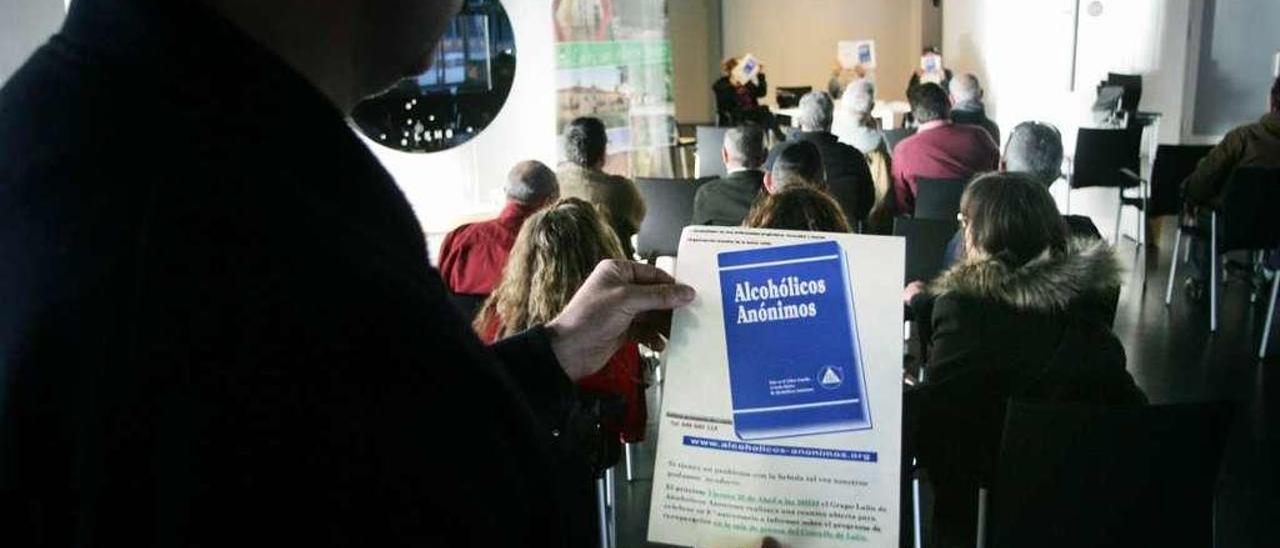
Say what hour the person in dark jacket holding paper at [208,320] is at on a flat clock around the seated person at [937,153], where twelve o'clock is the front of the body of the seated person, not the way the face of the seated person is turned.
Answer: The person in dark jacket holding paper is roughly at 6 o'clock from the seated person.

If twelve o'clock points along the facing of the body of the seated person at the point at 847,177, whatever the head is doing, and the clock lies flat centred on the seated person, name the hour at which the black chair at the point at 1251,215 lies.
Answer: The black chair is roughly at 3 o'clock from the seated person.

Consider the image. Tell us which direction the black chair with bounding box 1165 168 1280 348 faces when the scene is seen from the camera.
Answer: facing away from the viewer and to the left of the viewer

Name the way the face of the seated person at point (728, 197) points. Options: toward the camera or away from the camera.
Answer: away from the camera

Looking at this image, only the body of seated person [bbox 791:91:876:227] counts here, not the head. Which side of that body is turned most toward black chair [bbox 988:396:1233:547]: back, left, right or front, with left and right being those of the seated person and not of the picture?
back

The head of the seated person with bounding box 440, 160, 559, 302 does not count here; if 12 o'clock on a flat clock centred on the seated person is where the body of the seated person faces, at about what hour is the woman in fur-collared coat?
The woman in fur-collared coat is roughly at 3 o'clock from the seated person.

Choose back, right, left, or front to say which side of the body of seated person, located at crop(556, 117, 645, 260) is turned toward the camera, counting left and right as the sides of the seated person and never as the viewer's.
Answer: back

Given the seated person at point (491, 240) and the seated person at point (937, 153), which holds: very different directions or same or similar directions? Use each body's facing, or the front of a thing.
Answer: same or similar directions

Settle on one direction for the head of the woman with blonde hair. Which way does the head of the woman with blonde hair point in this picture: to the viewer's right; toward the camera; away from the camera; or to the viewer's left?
away from the camera

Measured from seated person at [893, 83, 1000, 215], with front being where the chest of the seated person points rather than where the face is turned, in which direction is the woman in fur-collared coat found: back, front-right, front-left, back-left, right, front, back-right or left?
back

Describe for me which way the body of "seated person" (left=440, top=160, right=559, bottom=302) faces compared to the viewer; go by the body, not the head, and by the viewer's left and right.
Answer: facing away from the viewer and to the right of the viewer

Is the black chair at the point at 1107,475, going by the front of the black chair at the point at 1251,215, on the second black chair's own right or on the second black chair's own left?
on the second black chair's own left

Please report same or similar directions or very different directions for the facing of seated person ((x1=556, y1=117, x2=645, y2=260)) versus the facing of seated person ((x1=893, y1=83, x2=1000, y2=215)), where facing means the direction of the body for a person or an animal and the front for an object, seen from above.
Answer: same or similar directions

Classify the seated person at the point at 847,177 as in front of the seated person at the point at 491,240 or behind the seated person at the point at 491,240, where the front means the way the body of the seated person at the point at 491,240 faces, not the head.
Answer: in front

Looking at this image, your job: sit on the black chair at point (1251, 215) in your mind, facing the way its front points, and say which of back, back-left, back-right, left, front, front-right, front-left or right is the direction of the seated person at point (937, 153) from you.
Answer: front-left

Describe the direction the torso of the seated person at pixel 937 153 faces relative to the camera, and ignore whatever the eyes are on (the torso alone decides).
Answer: away from the camera

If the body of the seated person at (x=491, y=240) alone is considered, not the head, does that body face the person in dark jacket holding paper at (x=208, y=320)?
no

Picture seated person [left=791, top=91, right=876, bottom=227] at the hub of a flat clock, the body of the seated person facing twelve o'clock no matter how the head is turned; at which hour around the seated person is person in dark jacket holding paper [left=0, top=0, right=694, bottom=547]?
The person in dark jacket holding paper is roughly at 6 o'clock from the seated person.
